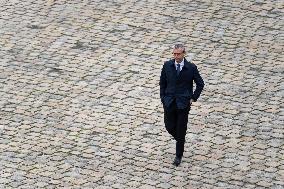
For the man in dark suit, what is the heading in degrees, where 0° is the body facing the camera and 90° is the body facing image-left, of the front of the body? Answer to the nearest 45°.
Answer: approximately 0°
